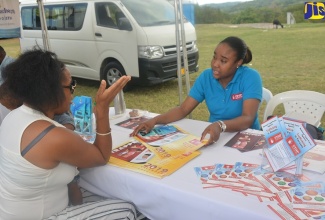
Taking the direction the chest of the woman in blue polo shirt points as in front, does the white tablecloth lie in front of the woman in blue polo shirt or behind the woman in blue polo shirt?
in front

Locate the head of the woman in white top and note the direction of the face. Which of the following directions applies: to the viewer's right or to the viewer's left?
to the viewer's right

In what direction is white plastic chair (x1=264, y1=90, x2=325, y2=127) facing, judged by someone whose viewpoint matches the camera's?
facing the viewer and to the left of the viewer

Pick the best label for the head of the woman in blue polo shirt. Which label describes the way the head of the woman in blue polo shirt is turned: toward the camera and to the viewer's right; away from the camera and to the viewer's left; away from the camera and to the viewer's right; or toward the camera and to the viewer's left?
toward the camera and to the viewer's left

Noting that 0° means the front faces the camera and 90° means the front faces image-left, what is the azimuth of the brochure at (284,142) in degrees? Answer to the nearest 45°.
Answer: approximately 0°

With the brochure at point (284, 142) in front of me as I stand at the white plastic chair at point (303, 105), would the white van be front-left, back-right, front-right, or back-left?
back-right

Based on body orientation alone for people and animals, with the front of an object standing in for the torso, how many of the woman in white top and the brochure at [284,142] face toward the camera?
1

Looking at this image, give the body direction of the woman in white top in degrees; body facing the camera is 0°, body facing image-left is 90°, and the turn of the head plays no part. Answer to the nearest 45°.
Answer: approximately 225°

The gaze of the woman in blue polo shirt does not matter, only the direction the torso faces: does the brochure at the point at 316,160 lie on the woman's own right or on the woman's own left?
on the woman's own left

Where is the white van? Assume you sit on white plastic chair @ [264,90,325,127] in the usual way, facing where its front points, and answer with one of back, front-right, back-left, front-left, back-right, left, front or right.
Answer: right
